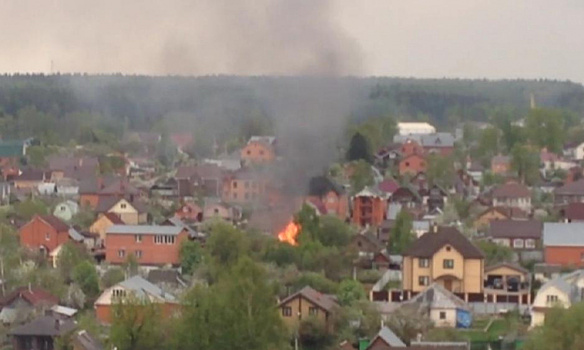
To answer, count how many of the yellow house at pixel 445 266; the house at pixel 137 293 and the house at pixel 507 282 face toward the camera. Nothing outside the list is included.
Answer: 3

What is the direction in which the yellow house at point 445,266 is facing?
toward the camera

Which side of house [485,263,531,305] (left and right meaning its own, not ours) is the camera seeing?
front

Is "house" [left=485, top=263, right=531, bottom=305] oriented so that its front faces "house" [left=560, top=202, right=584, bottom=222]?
no

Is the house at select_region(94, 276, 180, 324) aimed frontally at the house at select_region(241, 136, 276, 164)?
no

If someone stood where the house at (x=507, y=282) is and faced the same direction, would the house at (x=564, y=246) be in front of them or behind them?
behind

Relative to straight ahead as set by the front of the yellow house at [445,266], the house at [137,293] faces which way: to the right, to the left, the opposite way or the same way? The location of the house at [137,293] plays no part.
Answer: the same way

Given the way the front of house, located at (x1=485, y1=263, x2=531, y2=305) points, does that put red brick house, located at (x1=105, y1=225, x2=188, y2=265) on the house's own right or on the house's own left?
on the house's own right

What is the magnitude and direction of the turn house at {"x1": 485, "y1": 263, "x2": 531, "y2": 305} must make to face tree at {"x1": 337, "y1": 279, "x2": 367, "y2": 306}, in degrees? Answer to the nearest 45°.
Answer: approximately 45° to its right

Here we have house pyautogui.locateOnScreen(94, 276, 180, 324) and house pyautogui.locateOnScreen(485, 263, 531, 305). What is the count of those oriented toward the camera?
2

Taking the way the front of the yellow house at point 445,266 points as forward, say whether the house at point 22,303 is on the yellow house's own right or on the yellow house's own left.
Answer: on the yellow house's own right

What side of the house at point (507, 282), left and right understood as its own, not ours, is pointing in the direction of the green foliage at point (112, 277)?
right

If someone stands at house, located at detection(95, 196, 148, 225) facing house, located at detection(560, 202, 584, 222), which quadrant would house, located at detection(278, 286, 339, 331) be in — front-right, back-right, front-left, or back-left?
front-right

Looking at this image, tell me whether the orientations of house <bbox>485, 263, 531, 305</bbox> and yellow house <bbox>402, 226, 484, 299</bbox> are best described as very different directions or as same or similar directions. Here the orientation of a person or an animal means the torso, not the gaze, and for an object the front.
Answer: same or similar directions

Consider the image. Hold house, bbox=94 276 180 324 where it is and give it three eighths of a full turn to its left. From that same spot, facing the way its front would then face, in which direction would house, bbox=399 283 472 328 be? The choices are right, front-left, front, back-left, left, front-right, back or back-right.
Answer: front-right

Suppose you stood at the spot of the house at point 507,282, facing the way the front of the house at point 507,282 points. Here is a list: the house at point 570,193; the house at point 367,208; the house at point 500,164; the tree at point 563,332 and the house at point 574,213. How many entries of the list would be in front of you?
1

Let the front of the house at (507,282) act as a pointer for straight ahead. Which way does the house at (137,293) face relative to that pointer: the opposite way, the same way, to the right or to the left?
the same way

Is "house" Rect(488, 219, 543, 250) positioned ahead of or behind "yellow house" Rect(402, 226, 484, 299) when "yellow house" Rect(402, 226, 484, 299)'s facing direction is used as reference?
behind

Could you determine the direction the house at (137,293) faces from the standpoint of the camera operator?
facing the viewer
